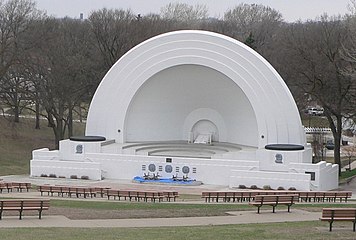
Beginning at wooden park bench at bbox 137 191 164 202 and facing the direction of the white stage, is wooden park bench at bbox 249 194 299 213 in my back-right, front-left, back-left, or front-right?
back-right

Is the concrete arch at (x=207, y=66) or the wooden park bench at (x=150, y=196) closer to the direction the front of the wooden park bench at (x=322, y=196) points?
the concrete arch

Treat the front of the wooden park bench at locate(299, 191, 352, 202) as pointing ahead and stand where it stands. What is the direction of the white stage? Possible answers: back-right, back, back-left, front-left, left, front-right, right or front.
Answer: front-left

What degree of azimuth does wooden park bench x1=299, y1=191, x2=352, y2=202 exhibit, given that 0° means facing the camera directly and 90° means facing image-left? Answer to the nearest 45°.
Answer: approximately 180°

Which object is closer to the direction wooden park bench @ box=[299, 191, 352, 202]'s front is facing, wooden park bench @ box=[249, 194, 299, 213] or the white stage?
the white stage

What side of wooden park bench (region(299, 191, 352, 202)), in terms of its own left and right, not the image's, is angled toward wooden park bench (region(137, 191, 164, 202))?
left

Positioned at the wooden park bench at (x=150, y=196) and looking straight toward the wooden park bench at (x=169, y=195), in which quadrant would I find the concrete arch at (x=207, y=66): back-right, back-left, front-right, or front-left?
front-left

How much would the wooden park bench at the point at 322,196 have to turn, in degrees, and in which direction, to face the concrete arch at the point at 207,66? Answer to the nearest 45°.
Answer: approximately 45° to its left
